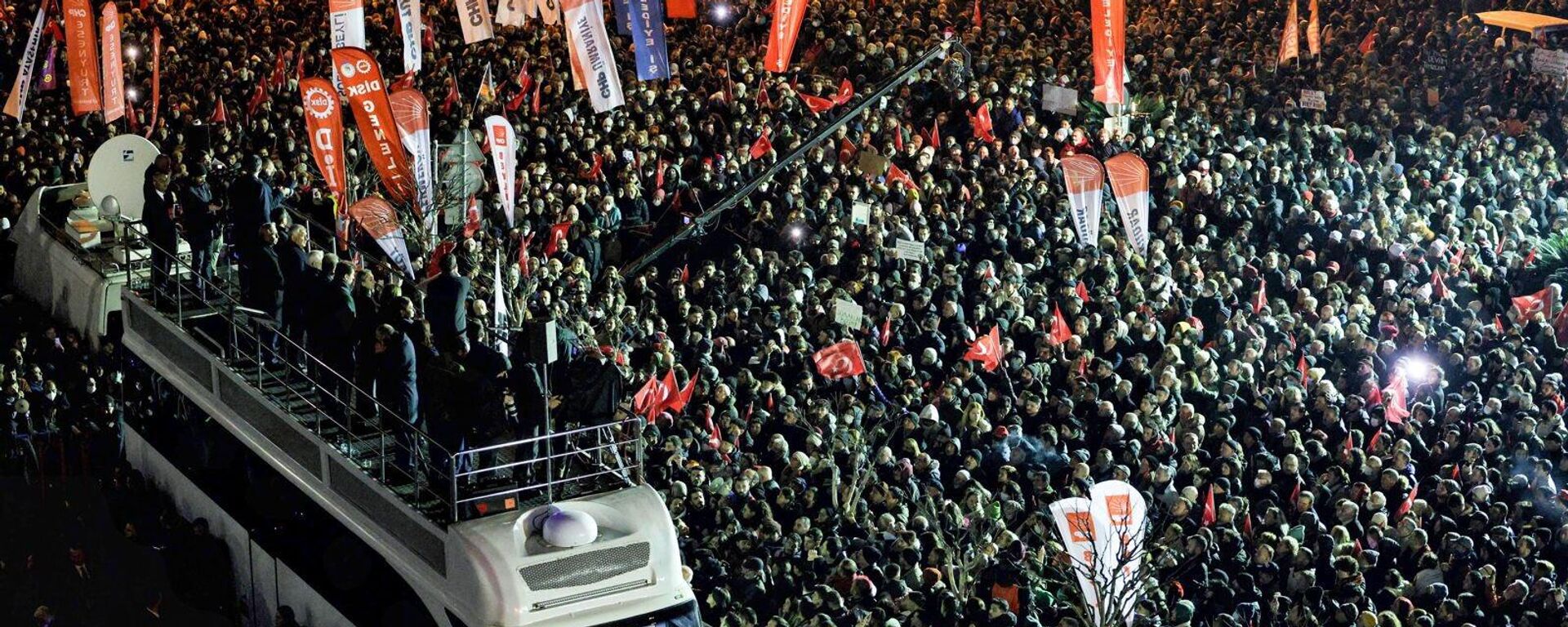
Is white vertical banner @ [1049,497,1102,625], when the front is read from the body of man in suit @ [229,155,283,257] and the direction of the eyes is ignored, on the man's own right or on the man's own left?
on the man's own right

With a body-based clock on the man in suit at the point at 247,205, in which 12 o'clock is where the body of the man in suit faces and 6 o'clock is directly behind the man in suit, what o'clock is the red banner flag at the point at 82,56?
The red banner flag is roughly at 10 o'clock from the man in suit.

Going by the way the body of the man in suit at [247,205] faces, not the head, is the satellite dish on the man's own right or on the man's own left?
on the man's own left

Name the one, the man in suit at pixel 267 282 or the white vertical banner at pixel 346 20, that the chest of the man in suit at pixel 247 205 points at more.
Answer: the white vertical banner

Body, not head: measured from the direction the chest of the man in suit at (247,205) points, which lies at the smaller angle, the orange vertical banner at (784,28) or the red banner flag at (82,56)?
the orange vertical banner

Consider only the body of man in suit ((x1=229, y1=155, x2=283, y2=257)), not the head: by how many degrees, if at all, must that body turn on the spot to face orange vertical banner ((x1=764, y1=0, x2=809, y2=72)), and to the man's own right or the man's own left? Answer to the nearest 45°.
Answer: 0° — they already face it

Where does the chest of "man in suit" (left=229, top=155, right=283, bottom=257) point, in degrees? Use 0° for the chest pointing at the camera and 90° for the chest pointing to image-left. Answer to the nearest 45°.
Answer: approximately 225°

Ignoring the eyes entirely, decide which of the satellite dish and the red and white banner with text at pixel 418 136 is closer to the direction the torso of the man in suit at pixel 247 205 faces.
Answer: the red and white banner with text

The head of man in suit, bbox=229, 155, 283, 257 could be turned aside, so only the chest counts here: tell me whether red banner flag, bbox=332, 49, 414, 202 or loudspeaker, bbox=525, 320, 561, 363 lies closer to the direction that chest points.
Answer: the red banner flag

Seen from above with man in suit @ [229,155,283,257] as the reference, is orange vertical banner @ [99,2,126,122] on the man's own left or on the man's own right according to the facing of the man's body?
on the man's own left
